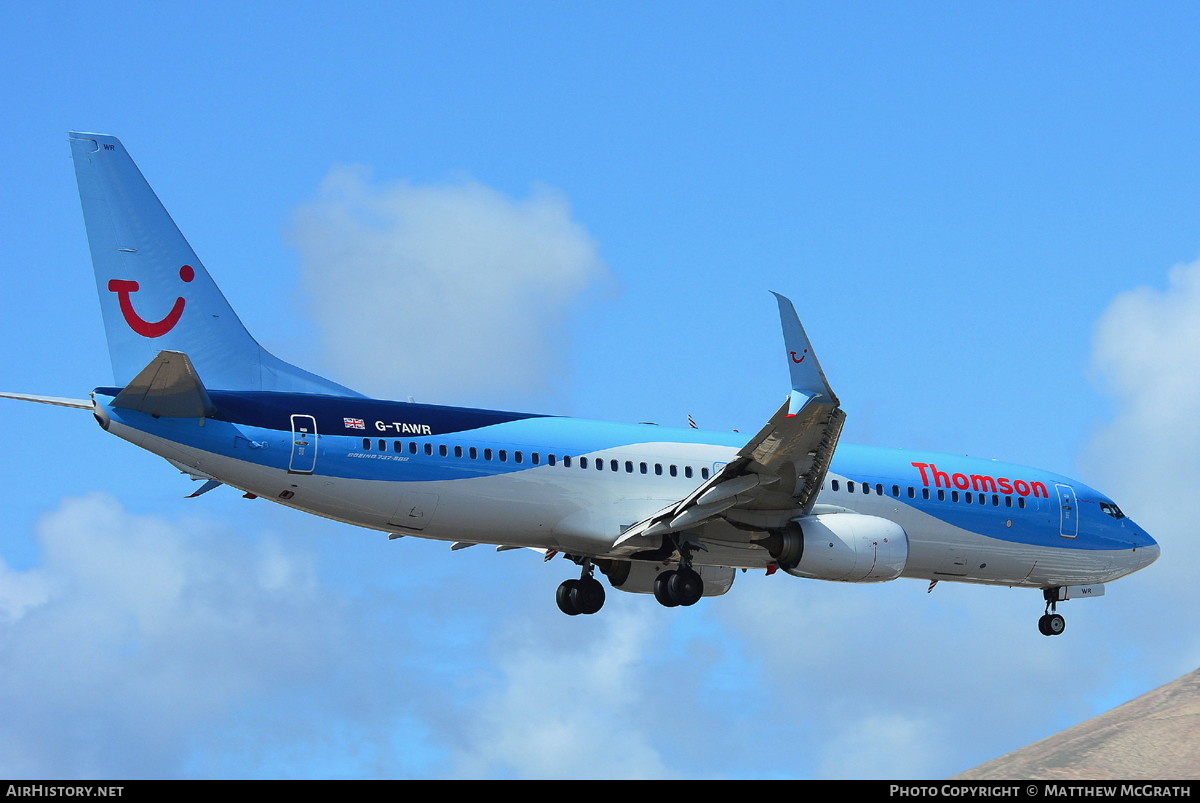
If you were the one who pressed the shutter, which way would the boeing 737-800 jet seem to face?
facing away from the viewer and to the right of the viewer
